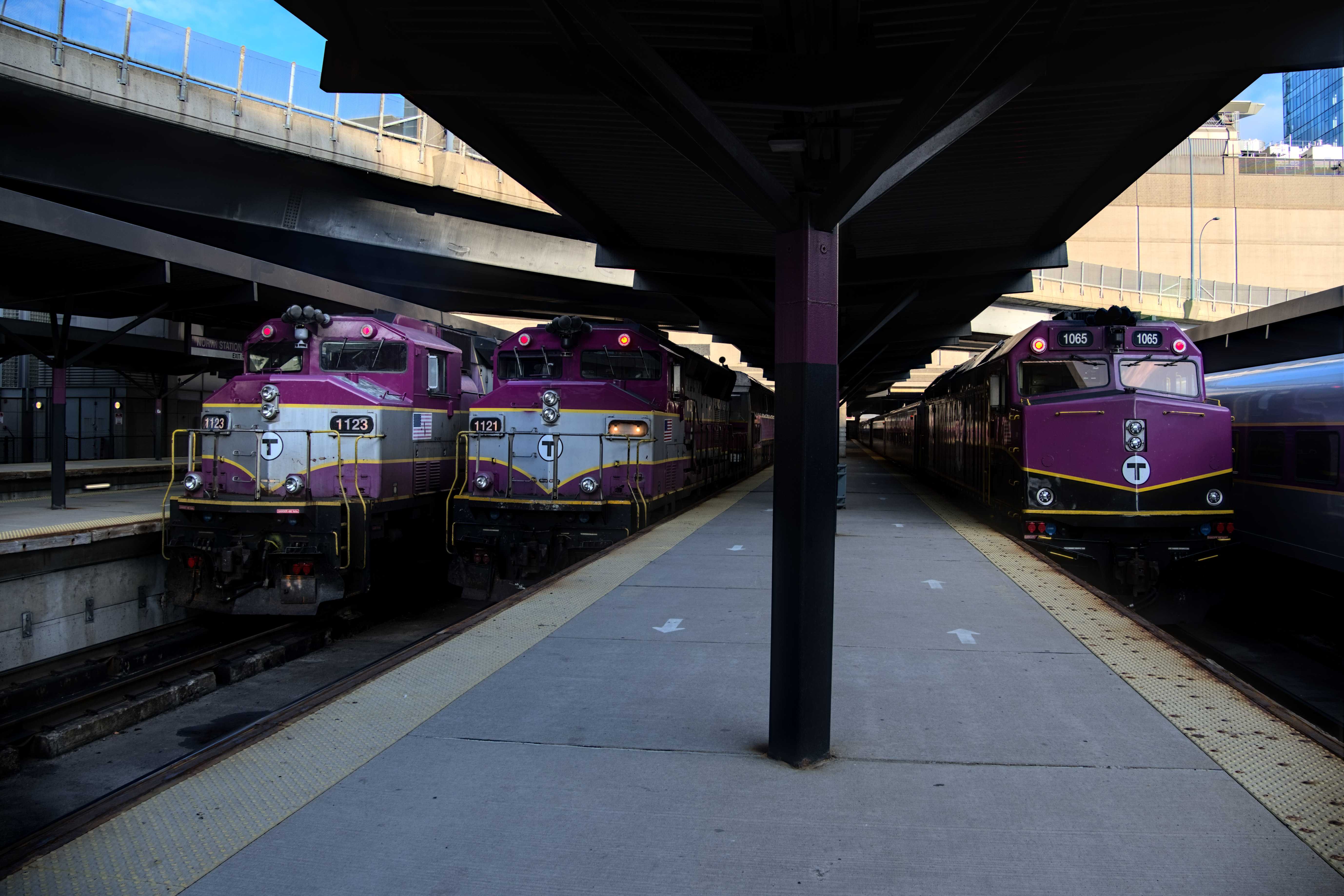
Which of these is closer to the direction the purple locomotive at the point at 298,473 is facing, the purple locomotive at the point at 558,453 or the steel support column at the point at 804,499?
the steel support column

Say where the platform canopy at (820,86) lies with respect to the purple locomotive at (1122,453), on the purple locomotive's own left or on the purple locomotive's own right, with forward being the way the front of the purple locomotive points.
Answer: on the purple locomotive's own right

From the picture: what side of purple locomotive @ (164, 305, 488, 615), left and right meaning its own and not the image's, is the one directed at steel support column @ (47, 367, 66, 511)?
right

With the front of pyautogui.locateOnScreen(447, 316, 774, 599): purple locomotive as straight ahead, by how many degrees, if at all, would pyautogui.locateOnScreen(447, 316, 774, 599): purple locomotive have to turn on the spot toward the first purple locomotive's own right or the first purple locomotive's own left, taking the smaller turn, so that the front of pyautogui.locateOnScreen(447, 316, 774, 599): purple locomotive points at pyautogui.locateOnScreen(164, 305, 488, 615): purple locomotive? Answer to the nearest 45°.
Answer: approximately 45° to the first purple locomotive's own right

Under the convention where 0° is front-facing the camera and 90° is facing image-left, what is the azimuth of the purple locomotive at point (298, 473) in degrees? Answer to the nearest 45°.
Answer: approximately 45°

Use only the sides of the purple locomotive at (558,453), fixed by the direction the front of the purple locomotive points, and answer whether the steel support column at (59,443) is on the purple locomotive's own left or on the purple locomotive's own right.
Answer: on the purple locomotive's own right

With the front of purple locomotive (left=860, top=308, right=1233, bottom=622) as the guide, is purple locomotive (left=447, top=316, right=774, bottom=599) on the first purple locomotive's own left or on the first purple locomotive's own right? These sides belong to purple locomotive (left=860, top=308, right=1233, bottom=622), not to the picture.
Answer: on the first purple locomotive's own right

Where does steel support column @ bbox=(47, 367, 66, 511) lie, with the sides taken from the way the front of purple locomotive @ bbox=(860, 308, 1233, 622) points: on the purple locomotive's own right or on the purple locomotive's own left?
on the purple locomotive's own right

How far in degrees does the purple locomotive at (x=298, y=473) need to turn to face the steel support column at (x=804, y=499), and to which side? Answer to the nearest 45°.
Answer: approximately 45° to its left
